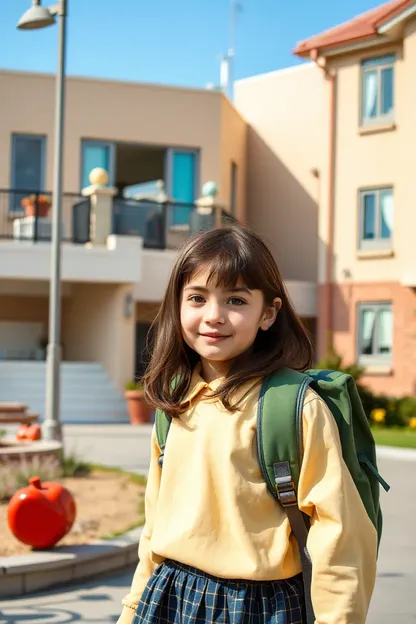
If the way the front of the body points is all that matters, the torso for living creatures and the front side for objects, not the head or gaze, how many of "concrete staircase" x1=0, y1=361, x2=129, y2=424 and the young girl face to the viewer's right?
0

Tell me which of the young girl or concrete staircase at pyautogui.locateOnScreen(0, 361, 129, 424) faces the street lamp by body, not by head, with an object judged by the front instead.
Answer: the concrete staircase

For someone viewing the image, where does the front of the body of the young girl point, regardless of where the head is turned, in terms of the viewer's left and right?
facing the viewer and to the left of the viewer

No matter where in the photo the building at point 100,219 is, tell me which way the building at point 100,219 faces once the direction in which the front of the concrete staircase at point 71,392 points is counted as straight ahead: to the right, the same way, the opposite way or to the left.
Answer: the same way

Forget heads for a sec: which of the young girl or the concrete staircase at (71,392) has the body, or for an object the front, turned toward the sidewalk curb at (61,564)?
the concrete staircase

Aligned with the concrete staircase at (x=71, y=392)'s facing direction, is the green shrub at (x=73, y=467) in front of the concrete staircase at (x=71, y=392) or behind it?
in front

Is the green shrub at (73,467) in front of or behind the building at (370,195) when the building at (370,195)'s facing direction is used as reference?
in front

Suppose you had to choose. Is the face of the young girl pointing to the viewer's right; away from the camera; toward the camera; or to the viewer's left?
toward the camera

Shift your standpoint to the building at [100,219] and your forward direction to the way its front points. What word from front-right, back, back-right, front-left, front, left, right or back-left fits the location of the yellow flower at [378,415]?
front-left

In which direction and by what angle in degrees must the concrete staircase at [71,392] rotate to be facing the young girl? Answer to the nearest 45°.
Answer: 0° — it already faces them

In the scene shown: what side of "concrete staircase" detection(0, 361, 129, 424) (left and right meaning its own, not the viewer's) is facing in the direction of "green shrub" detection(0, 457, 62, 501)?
front

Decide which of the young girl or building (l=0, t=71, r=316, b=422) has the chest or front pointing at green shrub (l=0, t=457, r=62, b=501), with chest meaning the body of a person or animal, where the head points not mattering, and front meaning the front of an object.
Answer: the building

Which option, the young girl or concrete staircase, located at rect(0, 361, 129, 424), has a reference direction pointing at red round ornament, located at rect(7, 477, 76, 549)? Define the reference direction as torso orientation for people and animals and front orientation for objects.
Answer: the concrete staircase

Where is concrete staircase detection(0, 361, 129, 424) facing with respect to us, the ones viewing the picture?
facing the viewer

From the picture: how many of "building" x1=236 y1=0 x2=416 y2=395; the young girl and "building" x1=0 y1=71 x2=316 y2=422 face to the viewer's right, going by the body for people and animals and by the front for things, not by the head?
0

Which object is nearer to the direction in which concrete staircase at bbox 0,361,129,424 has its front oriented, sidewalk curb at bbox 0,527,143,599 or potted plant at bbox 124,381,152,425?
the sidewalk curb

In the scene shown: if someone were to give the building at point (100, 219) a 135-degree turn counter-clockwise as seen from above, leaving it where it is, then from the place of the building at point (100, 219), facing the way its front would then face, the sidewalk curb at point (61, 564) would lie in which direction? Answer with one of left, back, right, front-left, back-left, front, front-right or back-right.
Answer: back-right
